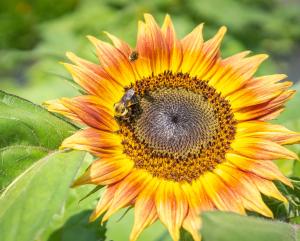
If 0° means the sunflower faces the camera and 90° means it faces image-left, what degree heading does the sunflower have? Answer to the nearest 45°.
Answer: approximately 0°

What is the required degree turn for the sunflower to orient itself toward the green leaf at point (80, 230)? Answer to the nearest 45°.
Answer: approximately 90° to its right
